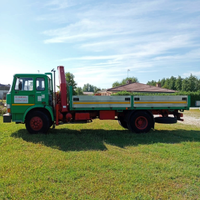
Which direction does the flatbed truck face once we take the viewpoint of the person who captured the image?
facing to the left of the viewer
